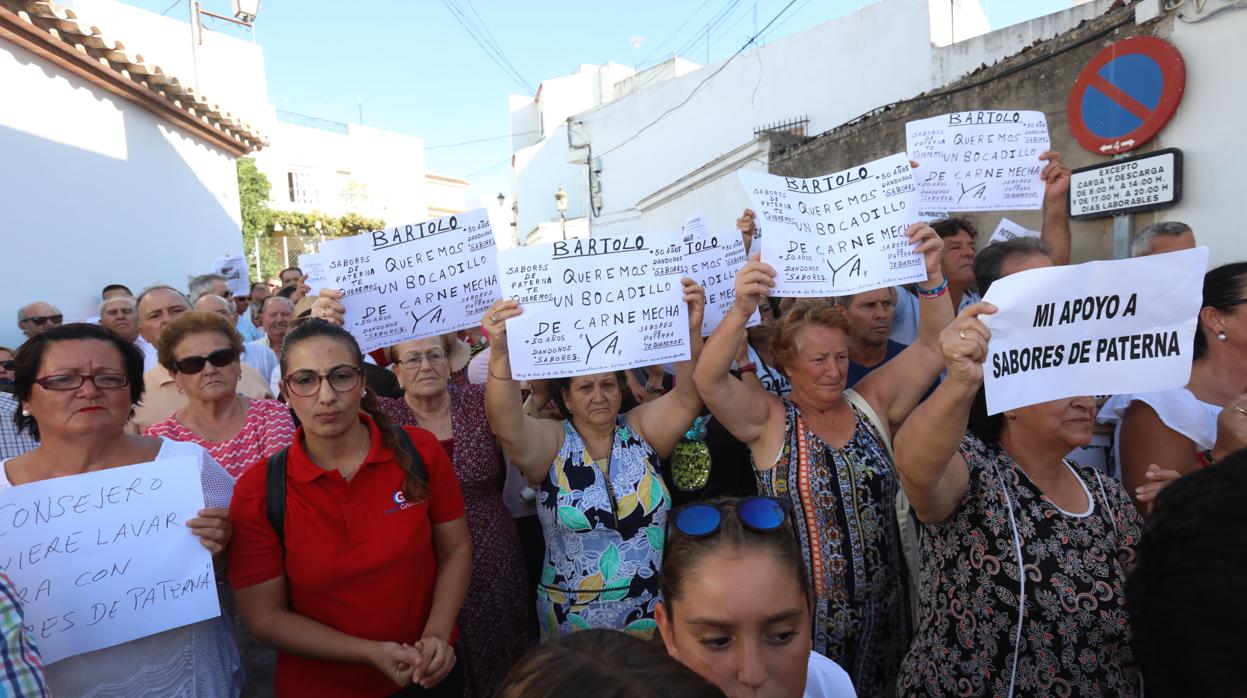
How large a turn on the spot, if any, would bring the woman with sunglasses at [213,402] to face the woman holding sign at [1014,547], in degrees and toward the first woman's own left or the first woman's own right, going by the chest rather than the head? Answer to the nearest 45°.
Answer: approximately 45° to the first woman's own left

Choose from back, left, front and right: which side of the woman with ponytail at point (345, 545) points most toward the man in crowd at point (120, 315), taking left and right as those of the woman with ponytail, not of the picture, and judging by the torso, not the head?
back

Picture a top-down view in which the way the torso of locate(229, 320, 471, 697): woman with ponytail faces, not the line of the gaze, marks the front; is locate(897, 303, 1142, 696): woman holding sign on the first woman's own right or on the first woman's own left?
on the first woman's own left

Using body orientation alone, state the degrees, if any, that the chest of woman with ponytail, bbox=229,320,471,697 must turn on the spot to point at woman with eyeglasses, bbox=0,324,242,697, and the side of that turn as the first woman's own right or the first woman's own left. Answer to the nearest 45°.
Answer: approximately 90° to the first woman's own right

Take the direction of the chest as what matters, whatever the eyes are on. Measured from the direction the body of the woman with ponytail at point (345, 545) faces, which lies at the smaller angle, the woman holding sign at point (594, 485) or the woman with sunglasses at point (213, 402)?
the woman holding sign

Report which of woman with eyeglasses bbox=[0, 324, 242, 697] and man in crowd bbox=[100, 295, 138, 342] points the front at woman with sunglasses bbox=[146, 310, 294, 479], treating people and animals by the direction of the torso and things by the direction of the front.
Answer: the man in crowd

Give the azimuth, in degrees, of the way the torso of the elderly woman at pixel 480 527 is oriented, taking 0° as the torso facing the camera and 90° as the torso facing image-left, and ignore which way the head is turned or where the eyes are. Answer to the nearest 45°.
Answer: approximately 0°

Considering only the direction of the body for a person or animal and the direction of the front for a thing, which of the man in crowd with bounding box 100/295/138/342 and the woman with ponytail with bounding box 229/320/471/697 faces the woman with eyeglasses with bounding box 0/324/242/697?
the man in crowd

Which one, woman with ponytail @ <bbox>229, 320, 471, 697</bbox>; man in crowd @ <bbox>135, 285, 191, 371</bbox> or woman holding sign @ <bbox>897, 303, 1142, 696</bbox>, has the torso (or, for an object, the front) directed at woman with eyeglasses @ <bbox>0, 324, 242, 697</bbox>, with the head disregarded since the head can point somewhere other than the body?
the man in crowd

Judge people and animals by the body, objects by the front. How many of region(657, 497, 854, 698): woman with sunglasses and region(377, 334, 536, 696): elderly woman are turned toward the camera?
2

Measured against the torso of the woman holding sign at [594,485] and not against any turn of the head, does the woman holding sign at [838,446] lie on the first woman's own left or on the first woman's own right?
on the first woman's own left
